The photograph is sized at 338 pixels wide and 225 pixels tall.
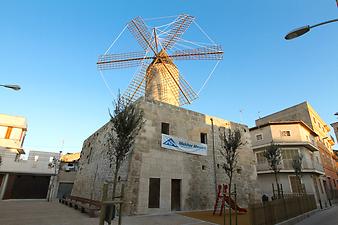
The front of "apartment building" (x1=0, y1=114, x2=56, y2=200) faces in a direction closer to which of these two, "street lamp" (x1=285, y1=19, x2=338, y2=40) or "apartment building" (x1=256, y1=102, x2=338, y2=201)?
the street lamp

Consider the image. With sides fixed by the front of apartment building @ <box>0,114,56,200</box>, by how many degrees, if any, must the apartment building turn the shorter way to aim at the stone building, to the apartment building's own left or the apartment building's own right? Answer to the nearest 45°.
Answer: approximately 45° to the apartment building's own left

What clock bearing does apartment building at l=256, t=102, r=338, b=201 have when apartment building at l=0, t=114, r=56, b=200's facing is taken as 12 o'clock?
apartment building at l=256, t=102, r=338, b=201 is roughly at 10 o'clock from apartment building at l=0, t=114, r=56, b=200.

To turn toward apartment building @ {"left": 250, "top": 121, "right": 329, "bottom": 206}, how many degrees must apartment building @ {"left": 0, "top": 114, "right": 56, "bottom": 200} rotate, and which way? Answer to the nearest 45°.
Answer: approximately 45° to its left

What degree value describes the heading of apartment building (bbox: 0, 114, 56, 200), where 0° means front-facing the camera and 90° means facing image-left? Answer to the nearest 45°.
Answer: approximately 0°

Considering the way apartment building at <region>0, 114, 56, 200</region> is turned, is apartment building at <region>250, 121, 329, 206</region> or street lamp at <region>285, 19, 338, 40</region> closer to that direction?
the street lamp
